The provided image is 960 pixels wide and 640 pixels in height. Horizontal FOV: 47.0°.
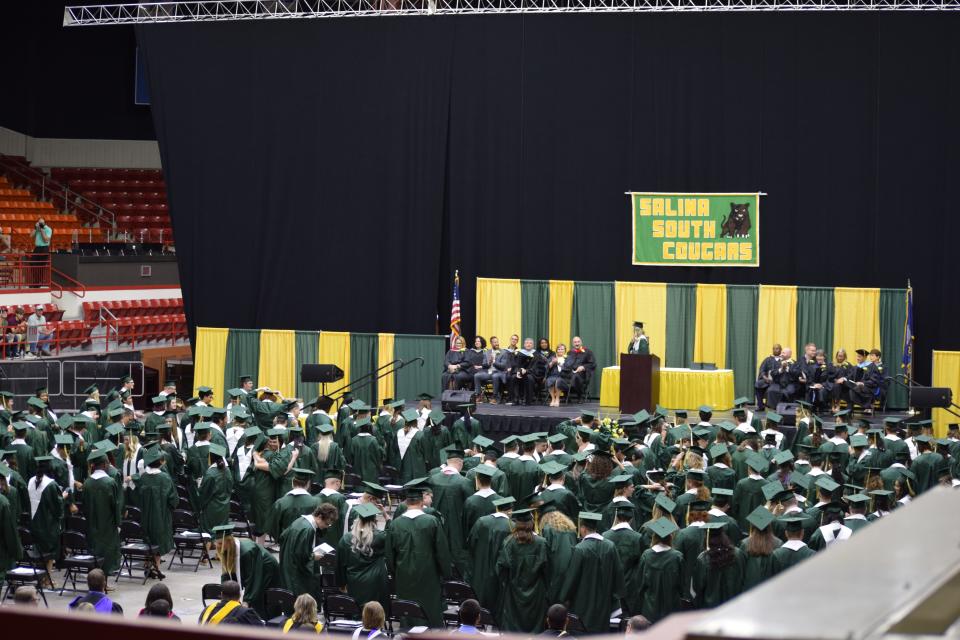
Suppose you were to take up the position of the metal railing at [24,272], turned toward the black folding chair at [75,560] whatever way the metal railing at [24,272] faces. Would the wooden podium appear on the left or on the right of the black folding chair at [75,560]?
left

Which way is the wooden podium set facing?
toward the camera

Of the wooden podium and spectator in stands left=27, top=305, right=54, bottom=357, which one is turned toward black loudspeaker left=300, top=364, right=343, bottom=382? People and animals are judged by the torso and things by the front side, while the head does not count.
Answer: the spectator in stands

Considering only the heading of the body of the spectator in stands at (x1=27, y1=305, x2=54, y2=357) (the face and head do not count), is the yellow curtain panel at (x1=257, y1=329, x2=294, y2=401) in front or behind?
in front

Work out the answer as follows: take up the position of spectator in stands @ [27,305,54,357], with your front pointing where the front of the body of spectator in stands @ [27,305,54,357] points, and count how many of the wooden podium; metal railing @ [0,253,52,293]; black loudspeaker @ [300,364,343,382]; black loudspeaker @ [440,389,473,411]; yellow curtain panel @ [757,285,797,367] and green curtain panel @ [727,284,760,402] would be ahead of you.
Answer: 5

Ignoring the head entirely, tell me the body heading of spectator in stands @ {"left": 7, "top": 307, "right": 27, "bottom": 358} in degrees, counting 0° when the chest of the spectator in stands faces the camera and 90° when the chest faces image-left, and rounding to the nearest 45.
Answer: approximately 315°

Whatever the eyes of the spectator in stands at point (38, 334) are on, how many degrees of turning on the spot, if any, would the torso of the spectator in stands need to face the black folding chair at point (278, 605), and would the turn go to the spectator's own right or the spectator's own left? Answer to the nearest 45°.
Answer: approximately 45° to the spectator's own right

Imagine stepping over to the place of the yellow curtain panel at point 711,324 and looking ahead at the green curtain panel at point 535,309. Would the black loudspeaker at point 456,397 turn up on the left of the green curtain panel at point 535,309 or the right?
left

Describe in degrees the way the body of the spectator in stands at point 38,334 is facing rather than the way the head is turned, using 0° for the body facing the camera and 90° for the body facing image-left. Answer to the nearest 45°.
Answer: approximately 315°

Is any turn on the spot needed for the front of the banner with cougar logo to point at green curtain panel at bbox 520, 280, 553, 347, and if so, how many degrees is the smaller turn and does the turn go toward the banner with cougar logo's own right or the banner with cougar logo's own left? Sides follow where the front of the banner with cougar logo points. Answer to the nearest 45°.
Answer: approximately 90° to the banner with cougar logo's own right

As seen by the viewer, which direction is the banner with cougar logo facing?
toward the camera

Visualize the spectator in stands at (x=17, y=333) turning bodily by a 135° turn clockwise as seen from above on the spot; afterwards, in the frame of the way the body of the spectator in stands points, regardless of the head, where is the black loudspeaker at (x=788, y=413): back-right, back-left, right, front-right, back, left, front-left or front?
back-left

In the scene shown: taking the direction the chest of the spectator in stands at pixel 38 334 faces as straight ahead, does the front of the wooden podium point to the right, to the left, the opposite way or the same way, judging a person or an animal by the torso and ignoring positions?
to the right

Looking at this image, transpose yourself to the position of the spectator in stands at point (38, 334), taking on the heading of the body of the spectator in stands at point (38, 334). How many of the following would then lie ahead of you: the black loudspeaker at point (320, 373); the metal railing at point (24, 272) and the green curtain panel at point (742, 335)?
2

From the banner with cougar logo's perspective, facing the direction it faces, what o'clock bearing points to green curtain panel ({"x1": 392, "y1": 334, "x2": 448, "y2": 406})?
The green curtain panel is roughly at 3 o'clock from the banner with cougar logo.

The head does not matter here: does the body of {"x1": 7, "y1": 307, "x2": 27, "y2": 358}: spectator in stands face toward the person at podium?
yes

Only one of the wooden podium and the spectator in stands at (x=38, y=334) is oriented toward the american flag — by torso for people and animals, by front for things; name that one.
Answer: the spectator in stands
